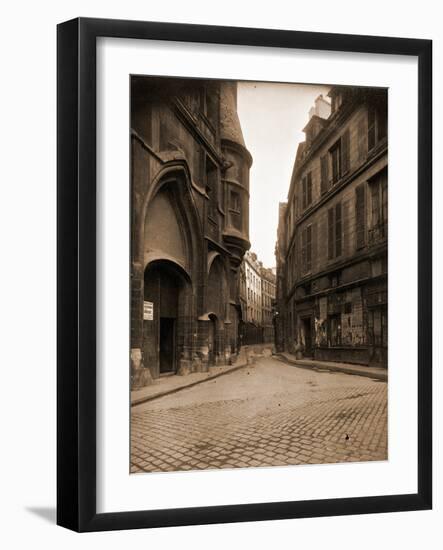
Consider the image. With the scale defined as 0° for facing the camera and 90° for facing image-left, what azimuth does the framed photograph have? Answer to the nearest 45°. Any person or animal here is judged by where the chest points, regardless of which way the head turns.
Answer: approximately 315°
